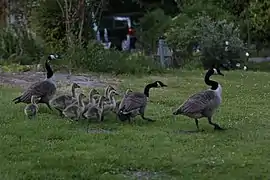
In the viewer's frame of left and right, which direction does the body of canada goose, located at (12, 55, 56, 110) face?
facing to the right of the viewer

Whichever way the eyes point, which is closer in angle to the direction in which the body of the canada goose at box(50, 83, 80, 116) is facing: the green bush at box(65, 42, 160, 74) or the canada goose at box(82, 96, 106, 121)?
the canada goose

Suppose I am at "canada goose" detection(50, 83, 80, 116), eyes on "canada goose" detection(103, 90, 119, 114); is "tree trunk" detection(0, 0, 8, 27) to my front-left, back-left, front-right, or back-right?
back-left

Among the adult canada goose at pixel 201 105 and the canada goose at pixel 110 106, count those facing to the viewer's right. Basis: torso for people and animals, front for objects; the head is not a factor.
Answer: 2

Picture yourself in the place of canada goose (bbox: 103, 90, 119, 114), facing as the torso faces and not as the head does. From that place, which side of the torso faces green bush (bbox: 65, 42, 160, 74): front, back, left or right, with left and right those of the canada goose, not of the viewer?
left

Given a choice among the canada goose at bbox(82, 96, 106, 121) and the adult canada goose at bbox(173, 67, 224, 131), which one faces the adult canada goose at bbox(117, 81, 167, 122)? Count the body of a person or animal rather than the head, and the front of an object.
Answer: the canada goose

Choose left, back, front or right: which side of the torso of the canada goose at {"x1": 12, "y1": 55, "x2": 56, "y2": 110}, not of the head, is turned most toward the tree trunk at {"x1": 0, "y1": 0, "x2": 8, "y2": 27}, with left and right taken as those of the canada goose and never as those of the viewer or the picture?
left

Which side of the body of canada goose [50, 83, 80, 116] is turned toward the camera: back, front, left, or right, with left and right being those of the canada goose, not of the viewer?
right

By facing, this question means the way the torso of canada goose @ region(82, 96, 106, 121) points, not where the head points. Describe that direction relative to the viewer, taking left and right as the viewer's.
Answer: facing to the right of the viewer

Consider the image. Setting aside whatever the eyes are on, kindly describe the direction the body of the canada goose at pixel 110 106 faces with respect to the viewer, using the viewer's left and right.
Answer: facing to the right of the viewer

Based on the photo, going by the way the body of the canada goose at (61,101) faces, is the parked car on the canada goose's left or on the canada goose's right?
on the canada goose's left

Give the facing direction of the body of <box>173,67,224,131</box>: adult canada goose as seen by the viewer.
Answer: to the viewer's right

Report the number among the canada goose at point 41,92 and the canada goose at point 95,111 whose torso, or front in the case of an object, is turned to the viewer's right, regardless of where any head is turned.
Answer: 2

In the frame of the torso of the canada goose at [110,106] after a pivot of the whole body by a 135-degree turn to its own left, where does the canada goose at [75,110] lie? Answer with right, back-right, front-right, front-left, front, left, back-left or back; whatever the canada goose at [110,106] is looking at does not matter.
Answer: front-left
